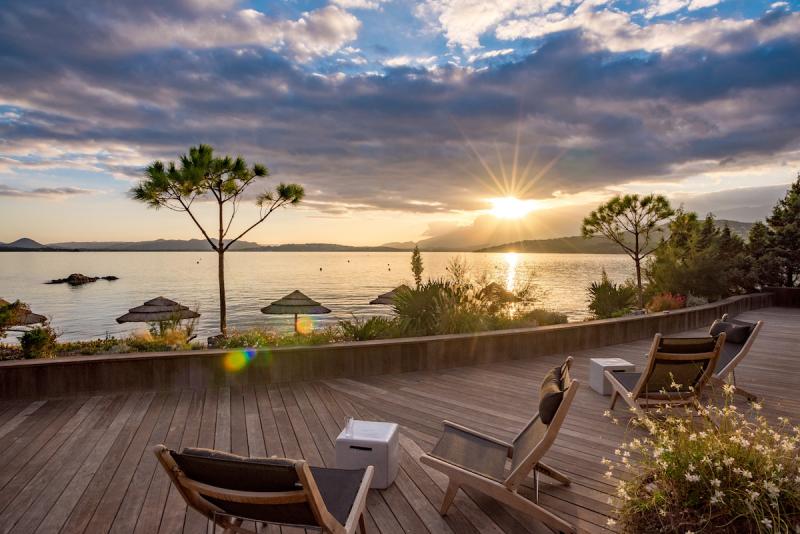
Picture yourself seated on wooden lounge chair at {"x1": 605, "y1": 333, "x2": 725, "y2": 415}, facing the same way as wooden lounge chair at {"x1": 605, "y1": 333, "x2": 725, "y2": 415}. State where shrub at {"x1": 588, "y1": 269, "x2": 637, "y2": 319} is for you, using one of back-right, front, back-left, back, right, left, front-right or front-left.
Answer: front-right

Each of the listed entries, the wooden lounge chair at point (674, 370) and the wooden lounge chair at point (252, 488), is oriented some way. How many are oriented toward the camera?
0

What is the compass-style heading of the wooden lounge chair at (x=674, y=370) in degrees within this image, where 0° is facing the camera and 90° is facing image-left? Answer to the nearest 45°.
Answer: approximately 135°

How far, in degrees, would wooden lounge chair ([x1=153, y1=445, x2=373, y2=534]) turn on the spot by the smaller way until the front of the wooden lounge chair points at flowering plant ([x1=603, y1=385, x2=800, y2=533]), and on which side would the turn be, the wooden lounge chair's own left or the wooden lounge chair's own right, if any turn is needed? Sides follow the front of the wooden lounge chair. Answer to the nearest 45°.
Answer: approximately 45° to the wooden lounge chair's own right

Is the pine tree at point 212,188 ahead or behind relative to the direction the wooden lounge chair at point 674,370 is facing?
ahead

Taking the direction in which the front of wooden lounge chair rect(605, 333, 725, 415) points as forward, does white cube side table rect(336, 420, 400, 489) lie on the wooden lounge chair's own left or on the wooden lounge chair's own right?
on the wooden lounge chair's own left

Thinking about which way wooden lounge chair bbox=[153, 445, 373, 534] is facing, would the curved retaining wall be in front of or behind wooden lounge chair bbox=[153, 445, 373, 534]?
in front

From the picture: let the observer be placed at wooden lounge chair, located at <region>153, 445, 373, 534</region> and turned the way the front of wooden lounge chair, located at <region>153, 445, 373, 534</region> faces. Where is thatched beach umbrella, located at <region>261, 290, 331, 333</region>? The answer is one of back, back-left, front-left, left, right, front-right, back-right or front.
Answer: front-left

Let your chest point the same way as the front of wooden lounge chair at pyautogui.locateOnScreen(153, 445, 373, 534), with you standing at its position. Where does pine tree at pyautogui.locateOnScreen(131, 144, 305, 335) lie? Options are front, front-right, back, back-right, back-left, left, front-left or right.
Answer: front-left

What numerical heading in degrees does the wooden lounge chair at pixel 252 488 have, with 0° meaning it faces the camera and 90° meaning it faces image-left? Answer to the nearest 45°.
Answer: approximately 225°
